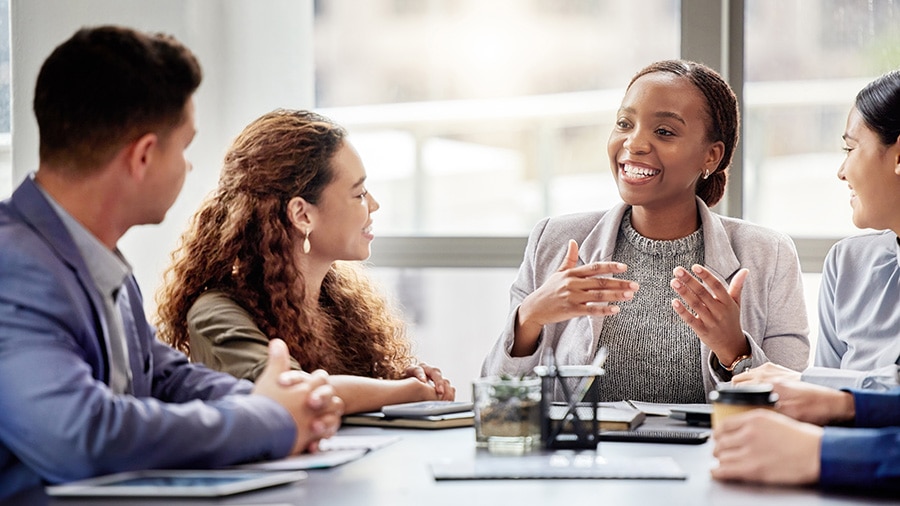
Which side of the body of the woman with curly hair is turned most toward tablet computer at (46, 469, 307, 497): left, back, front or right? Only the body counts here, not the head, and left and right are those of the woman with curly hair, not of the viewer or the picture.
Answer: right

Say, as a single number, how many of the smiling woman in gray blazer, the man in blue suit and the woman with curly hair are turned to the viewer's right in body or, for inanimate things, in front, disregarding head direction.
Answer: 2

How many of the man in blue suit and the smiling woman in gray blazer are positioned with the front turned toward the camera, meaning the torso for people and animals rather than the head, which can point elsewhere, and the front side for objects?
1

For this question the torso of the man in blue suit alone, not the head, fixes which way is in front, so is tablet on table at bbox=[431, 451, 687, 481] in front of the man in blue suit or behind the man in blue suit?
in front

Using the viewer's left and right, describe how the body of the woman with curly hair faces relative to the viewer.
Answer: facing to the right of the viewer

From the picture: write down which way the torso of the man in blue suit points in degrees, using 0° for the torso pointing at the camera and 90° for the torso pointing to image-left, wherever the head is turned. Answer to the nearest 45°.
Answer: approximately 270°

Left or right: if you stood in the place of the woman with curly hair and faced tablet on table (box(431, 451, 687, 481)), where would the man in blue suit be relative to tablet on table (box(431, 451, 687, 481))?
right

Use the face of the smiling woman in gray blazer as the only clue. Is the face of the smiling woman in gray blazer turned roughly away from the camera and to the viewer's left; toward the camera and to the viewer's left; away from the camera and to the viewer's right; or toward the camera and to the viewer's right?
toward the camera and to the viewer's left

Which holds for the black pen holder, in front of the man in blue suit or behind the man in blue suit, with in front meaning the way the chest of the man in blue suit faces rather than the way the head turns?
in front

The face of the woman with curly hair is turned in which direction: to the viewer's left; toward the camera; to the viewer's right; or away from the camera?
to the viewer's right

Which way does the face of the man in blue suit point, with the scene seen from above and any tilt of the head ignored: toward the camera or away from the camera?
away from the camera

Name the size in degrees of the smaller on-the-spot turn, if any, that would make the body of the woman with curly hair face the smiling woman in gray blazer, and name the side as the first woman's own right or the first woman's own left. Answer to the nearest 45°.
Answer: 0° — they already face them
